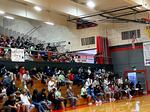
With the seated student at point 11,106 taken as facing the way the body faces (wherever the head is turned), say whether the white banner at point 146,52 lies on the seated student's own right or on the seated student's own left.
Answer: on the seated student's own left

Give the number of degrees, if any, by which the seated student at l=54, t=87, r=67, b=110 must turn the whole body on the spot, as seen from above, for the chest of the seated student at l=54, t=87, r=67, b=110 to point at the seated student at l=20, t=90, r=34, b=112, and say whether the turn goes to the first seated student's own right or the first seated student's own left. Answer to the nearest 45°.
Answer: approximately 90° to the first seated student's own right

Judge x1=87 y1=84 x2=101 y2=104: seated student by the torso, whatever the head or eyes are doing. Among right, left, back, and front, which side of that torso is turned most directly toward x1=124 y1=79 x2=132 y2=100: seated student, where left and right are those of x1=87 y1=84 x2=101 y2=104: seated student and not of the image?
left

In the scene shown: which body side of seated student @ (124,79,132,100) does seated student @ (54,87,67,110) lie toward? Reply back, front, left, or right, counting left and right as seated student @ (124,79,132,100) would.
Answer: right

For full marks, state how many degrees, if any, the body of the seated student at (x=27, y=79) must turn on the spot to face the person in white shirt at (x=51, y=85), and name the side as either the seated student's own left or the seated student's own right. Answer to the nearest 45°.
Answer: approximately 45° to the seated student's own left

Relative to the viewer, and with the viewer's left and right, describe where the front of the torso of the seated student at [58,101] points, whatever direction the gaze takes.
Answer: facing the viewer and to the right of the viewer

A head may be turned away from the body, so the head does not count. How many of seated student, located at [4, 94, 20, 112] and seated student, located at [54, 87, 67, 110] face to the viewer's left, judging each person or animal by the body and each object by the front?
0

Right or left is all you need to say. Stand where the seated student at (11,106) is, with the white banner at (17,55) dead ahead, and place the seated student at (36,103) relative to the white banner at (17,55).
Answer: right

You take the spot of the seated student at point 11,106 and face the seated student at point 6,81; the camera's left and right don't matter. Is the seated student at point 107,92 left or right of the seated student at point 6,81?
right

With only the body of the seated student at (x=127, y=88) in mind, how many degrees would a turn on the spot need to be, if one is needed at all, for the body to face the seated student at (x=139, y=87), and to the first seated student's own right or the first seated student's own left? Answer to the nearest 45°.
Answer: approximately 90° to the first seated student's own left

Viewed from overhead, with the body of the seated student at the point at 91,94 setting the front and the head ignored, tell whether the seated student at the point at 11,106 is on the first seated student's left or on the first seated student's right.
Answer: on the first seated student's right
